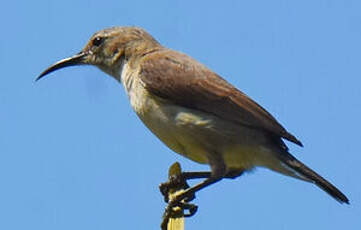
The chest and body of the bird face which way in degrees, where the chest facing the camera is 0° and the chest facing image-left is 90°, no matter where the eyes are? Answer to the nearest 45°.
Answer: approximately 90°
